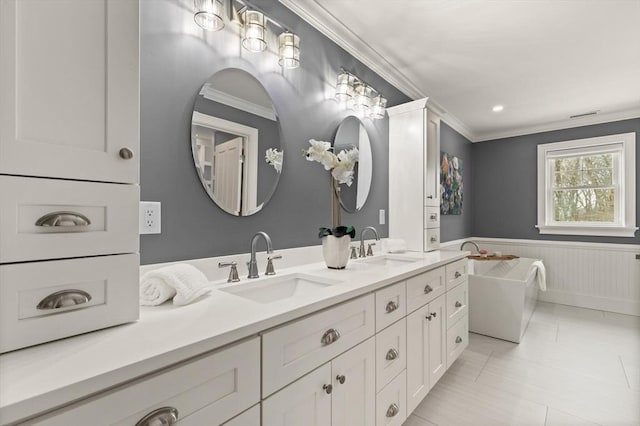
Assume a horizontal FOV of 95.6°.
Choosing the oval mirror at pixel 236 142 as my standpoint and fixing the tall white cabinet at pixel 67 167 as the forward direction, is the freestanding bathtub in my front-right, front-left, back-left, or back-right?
back-left

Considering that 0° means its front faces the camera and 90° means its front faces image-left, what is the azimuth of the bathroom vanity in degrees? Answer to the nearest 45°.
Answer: approximately 315°

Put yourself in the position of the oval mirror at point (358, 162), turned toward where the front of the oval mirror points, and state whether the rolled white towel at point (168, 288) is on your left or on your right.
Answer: on your right

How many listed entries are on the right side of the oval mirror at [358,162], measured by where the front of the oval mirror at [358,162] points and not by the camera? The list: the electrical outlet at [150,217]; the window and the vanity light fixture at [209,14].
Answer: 2

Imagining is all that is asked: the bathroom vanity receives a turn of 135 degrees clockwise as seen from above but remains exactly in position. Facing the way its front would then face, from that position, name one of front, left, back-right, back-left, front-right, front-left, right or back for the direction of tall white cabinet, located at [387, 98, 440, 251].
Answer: back-right

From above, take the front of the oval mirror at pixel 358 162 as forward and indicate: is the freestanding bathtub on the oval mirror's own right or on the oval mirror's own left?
on the oval mirror's own left

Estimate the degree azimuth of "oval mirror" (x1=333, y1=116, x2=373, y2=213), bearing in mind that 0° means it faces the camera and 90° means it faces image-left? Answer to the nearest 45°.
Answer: approximately 315°
